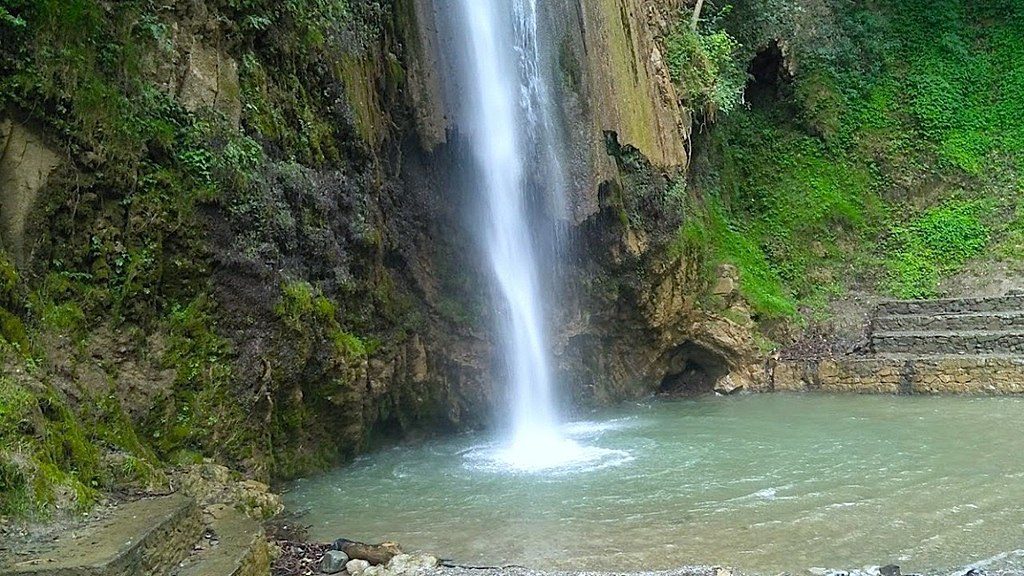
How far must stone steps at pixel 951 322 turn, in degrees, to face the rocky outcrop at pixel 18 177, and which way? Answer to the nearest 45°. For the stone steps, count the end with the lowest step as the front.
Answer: approximately 45° to its right

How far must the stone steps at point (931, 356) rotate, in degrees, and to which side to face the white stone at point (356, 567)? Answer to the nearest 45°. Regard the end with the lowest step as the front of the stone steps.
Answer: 0° — it already faces it

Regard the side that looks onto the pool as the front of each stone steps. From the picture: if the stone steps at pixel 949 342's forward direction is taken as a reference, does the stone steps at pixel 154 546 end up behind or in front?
in front

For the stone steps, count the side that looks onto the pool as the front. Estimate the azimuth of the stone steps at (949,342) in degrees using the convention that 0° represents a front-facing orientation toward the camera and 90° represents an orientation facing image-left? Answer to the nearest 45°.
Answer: approximately 0°
